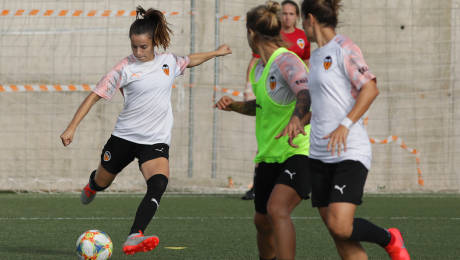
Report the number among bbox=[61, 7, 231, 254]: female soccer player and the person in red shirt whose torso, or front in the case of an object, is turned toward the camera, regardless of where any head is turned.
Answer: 2

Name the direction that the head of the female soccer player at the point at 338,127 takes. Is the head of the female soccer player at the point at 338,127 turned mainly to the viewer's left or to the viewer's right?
to the viewer's left

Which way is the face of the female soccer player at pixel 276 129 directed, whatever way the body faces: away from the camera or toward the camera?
away from the camera

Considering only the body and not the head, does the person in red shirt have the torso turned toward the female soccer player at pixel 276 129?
yes

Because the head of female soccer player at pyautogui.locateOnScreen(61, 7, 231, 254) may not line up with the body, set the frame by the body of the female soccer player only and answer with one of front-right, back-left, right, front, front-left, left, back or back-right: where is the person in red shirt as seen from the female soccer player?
back-left

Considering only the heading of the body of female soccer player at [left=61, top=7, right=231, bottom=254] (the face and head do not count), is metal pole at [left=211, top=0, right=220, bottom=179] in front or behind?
behind

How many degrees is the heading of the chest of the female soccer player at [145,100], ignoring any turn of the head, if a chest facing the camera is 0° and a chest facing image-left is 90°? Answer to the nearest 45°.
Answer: approximately 0°

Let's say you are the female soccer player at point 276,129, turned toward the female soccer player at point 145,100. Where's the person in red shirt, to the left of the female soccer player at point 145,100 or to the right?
right
